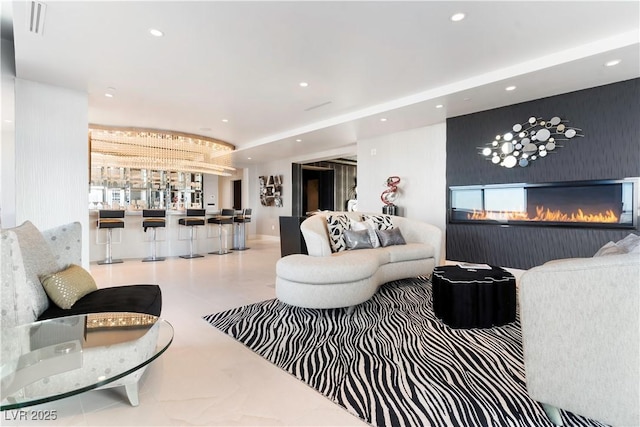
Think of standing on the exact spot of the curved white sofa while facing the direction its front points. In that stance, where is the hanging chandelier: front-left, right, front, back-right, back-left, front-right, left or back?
back

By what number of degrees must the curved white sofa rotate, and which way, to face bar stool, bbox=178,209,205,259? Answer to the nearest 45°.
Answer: approximately 180°

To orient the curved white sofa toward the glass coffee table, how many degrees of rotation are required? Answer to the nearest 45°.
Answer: approximately 90° to its right

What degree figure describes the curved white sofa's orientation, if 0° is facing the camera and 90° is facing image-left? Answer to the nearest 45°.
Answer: approximately 315°

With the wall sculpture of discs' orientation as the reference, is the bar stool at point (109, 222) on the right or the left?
on its right

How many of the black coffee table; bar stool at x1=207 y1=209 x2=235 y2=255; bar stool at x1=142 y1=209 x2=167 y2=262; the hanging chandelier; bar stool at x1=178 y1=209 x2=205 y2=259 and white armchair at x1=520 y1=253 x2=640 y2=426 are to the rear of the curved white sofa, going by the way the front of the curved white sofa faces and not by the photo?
4

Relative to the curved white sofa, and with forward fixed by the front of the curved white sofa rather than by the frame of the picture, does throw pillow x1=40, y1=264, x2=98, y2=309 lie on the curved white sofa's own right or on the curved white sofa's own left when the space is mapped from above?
on the curved white sofa's own right

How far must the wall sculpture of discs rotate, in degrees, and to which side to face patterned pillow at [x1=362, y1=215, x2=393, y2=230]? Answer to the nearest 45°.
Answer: approximately 45° to its right

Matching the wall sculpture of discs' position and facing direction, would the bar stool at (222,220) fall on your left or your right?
on your right

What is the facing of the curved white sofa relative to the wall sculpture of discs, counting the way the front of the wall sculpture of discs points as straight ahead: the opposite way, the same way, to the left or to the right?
to the left

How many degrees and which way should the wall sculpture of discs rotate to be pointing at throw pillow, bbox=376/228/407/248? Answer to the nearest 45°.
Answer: approximately 45° to its right

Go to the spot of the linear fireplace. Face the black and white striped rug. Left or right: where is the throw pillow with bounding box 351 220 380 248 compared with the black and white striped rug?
right
